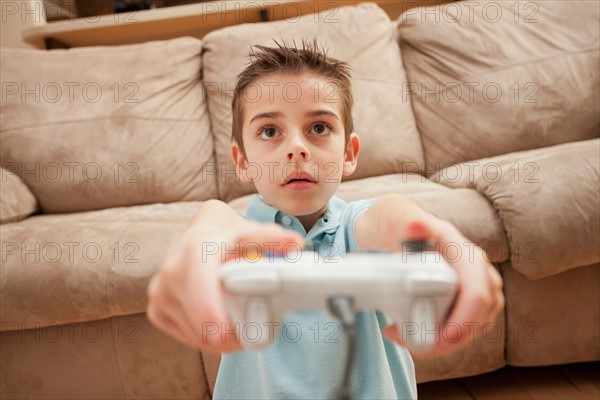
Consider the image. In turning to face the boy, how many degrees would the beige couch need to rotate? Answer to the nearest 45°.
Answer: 0° — it already faces them

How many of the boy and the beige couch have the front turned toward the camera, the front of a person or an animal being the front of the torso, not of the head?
2

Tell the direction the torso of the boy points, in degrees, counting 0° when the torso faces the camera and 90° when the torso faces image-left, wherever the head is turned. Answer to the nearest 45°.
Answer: approximately 0°

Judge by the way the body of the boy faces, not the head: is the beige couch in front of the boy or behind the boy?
behind
